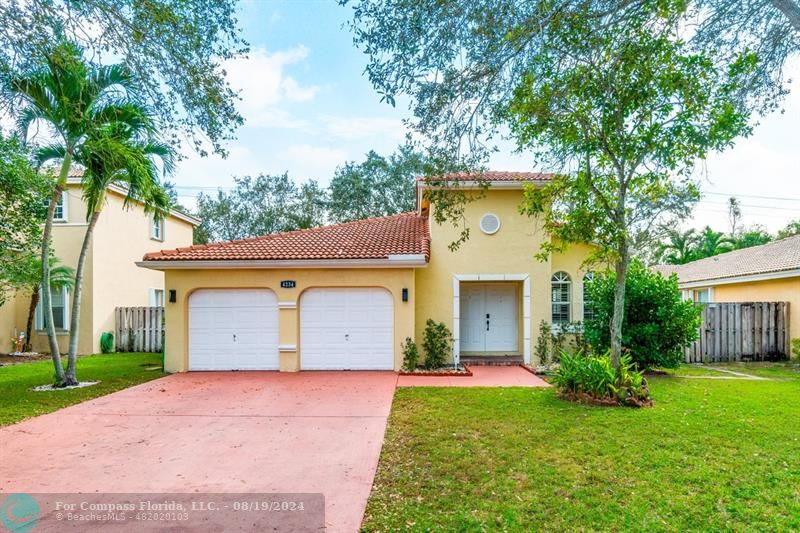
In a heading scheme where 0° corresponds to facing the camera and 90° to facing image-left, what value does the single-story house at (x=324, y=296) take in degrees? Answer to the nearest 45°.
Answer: approximately 0°

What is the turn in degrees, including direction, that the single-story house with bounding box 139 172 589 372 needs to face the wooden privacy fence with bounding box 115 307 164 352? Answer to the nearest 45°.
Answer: approximately 135° to its right

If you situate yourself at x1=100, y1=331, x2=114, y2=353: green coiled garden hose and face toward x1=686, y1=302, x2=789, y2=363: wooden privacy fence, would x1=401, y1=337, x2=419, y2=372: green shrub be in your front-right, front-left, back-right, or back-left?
front-right

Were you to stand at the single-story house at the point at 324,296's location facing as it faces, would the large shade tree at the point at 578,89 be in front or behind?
in front

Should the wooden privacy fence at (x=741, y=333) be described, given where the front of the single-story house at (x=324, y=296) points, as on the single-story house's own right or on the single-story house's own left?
on the single-story house's own left
